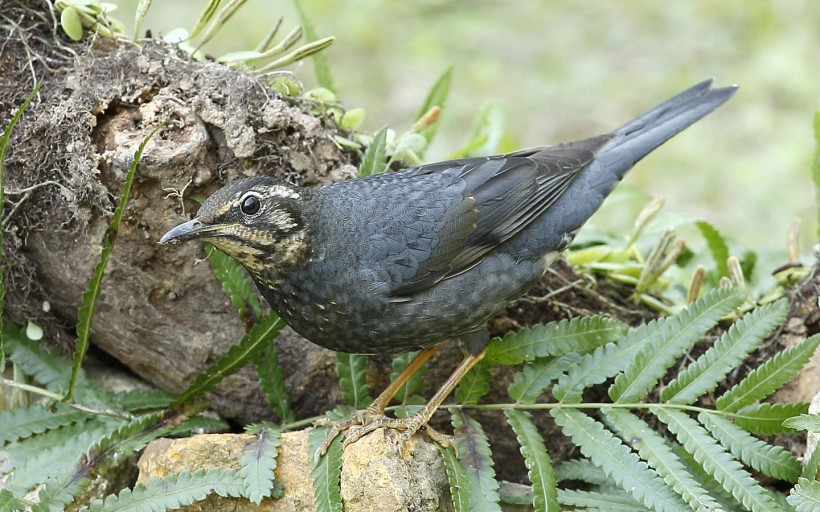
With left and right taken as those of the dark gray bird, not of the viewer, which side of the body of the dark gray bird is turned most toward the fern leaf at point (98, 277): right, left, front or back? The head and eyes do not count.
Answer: front

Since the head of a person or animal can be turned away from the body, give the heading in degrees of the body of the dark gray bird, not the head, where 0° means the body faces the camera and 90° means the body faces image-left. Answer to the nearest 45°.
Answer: approximately 90°
